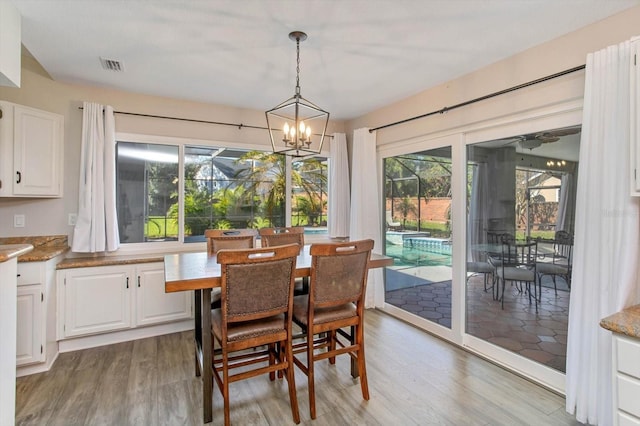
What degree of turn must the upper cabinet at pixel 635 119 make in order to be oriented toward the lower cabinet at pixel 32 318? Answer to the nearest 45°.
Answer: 0° — it already faces it

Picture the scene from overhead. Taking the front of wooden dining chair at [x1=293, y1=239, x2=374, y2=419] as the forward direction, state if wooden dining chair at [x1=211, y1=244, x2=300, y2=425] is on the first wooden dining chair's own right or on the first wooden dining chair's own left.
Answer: on the first wooden dining chair's own left

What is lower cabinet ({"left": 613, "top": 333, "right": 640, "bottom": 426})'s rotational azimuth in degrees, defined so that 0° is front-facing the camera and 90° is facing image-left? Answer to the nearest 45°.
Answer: approximately 45°

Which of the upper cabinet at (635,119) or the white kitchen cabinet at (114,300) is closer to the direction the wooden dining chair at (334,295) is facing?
the white kitchen cabinet

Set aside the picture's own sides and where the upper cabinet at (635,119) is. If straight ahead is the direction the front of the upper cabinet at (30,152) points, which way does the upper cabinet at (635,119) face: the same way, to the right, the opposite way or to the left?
the opposite way

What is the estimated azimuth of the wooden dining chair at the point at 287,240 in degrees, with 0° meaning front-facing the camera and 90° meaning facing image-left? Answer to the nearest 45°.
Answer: approximately 0°

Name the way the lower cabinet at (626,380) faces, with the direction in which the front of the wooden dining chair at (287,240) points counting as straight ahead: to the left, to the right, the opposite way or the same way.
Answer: to the right

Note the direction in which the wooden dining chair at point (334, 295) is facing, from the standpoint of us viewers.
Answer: facing away from the viewer and to the left of the viewer

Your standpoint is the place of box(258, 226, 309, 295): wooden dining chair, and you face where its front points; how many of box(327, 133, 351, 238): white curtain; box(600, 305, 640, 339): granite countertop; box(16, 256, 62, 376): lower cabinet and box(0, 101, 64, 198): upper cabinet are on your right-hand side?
2

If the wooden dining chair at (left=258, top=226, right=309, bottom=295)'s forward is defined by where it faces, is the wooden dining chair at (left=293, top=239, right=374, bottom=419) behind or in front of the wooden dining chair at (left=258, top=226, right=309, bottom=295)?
in front
